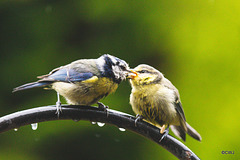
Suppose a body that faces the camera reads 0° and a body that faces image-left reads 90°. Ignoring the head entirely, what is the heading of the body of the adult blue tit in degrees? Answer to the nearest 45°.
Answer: approximately 270°

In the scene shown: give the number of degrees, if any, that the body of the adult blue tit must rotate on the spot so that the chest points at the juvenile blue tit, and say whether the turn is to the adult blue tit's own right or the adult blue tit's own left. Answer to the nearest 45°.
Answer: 0° — it already faces it
